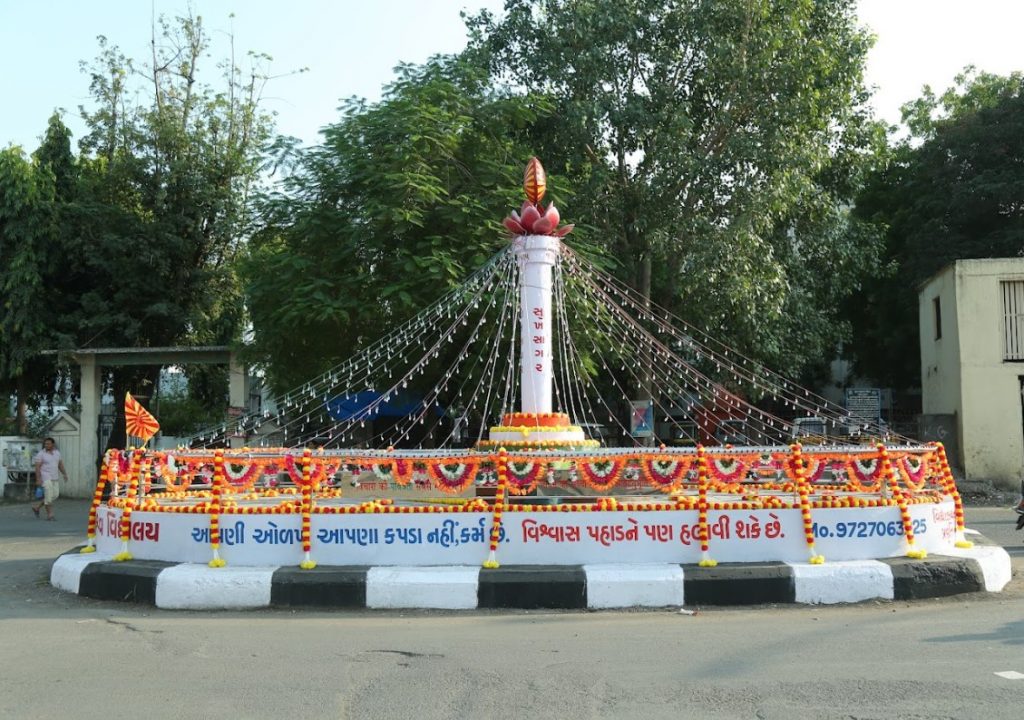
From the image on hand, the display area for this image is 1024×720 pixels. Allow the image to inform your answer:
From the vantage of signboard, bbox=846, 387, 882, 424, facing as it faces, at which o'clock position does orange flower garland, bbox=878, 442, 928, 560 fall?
The orange flower garland is roughly at 12 o'clock from the signboard.

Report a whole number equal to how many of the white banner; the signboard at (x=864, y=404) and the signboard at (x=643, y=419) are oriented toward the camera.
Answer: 3

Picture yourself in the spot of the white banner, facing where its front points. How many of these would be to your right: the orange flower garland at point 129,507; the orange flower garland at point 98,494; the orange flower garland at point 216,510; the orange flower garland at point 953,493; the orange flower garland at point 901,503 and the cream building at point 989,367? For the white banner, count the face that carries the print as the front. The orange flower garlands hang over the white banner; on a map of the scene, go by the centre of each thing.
3

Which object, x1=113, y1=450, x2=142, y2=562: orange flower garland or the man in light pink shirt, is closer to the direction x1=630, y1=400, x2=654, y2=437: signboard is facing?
the orange flower garland

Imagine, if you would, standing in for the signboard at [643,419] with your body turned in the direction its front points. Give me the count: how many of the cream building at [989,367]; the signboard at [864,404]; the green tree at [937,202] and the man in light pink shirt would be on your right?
1

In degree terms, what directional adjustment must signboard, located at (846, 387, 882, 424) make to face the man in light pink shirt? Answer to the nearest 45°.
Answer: approximately 45° to its right

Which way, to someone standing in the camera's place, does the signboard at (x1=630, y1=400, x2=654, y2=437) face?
facing the viewer

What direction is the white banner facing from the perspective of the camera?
toward the camera

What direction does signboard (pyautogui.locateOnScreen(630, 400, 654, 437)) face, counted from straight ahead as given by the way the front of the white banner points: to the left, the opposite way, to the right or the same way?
the same way

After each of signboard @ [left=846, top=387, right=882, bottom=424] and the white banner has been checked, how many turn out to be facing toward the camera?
2

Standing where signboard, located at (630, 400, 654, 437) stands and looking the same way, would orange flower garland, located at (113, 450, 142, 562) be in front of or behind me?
in front

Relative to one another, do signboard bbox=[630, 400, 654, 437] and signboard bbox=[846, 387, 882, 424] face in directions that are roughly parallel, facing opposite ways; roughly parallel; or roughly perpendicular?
roughly parallel

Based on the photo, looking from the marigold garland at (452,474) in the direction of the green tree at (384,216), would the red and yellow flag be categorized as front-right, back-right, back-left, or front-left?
front-left

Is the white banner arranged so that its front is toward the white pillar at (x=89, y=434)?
no

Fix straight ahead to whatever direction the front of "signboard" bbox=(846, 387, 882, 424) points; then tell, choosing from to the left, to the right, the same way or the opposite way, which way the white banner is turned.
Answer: the same way

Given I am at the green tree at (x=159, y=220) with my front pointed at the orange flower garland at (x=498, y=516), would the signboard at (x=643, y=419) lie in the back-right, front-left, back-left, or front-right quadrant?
front-left

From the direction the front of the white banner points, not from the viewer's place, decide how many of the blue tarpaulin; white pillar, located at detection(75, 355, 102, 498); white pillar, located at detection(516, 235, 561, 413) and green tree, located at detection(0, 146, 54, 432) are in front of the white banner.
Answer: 0

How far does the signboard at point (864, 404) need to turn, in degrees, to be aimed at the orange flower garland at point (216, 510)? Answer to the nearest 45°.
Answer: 0° — it already faces it

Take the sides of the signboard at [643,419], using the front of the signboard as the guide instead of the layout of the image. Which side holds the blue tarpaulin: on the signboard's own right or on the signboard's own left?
on the signboard's own right
